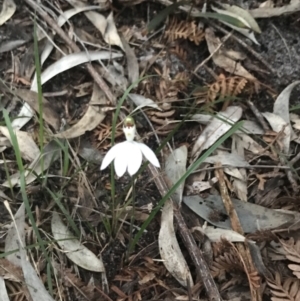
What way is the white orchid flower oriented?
toward the camera

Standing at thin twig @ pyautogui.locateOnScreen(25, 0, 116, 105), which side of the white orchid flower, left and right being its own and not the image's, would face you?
back

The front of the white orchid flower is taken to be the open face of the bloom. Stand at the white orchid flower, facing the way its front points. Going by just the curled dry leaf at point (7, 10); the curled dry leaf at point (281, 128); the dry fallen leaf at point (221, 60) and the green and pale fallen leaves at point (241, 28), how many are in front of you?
0

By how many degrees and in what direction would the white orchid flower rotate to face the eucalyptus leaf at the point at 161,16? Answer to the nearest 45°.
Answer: approximately 180°

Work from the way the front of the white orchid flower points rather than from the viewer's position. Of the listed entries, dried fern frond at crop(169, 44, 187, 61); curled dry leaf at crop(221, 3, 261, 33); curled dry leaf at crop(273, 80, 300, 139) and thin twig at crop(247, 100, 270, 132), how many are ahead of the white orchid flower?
0

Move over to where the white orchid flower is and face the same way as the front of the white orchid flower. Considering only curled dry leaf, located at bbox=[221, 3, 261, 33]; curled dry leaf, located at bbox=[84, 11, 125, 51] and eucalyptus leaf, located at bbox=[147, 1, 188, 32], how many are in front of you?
0

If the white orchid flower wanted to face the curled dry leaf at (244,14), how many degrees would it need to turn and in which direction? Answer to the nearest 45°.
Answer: approximately 135° to its left

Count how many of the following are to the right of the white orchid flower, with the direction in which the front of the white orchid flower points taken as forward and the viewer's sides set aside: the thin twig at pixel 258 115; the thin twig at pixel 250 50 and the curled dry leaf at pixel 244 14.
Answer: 0

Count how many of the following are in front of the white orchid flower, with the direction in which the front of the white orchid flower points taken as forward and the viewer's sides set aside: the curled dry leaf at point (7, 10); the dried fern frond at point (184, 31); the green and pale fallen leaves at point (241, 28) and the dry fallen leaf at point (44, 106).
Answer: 0

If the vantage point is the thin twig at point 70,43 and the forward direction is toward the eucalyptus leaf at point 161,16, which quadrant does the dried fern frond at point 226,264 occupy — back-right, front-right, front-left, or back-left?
front-right

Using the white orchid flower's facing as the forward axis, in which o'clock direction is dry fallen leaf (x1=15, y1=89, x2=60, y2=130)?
The dry fallen leaf is roughly at 5 o'clock from the white orchid flower.

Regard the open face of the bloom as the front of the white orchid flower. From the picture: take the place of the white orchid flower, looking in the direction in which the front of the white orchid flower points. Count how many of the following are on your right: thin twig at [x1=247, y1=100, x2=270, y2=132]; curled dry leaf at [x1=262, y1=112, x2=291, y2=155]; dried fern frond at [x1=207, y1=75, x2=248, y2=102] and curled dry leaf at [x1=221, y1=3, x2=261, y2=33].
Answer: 0

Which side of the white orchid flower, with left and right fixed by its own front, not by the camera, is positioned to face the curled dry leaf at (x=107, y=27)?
back
